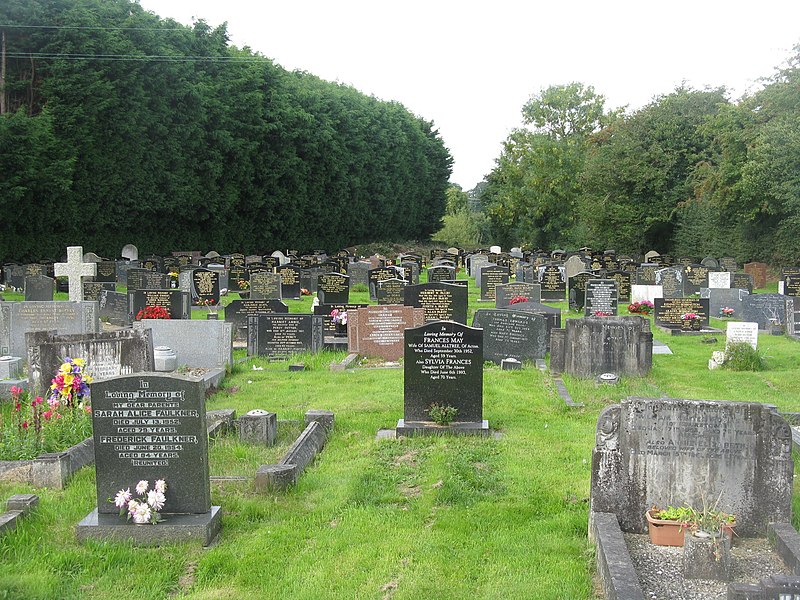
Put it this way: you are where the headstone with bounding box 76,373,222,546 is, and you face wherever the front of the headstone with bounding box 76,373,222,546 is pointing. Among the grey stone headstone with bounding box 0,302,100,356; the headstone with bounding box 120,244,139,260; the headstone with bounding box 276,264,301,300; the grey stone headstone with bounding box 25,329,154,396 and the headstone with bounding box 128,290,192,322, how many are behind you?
5

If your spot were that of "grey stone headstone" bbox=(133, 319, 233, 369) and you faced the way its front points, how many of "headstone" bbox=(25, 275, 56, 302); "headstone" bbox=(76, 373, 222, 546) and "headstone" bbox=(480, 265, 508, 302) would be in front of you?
1

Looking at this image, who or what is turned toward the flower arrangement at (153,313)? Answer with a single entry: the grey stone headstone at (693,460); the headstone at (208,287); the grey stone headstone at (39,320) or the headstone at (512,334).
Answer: the headstone at (208,287)

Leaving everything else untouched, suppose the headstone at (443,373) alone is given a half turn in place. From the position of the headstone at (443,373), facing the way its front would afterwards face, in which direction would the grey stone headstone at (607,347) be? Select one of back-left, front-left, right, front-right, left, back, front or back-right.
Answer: front-right

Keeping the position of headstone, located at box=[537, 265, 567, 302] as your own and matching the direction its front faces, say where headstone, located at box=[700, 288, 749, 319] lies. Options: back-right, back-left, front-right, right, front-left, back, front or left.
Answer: front-left

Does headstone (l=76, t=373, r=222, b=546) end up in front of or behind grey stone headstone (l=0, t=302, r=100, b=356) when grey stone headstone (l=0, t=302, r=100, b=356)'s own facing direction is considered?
in front

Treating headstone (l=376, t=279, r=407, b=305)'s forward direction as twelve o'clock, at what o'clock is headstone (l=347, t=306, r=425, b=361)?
headstone (l=347, t=306, r=425, b=361) is roughly at 12 o'clock from headstone (l=376, t=279, r=407, b=305).

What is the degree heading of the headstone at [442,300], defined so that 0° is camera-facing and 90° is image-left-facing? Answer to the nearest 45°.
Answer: approximately 0°

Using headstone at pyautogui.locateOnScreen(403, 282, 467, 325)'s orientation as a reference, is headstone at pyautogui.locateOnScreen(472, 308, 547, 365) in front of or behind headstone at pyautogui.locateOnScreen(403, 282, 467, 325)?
in front
